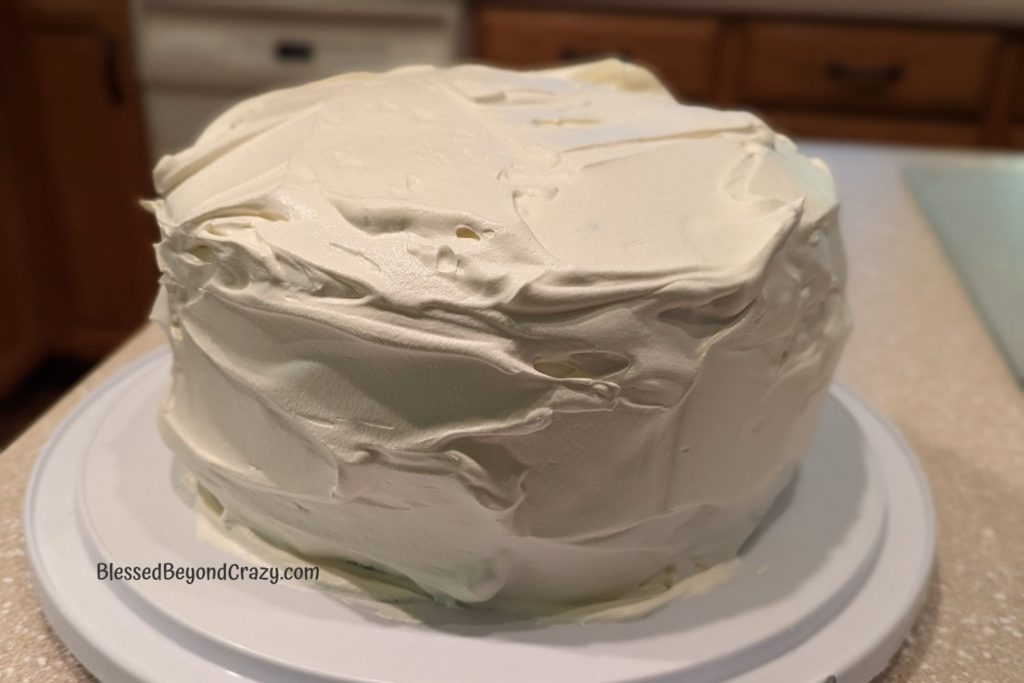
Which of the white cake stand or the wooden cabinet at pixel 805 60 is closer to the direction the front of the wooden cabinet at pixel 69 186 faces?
the white cake stand

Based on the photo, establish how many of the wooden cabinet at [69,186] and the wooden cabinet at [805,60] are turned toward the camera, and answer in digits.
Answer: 2

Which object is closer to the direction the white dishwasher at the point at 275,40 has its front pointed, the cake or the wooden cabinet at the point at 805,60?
the cake

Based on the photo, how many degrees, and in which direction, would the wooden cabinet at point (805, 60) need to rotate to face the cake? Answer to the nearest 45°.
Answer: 0° — it already faces it

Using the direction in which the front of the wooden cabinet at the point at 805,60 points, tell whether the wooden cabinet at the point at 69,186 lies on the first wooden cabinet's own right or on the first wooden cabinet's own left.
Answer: on the first wooden cabinet's own right

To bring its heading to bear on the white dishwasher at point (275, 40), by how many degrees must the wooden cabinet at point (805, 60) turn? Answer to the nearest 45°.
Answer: approximately 90° to its right
